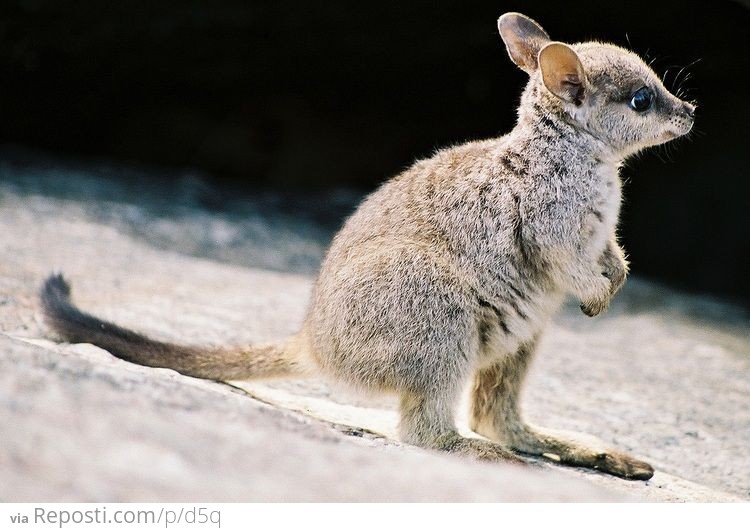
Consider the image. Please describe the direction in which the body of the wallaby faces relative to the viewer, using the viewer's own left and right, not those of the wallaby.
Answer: facing to the right of the viewer
